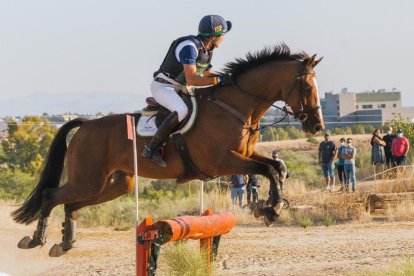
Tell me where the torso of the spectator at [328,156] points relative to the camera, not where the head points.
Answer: toward the camera

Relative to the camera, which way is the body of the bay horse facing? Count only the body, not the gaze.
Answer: to the viewer's right

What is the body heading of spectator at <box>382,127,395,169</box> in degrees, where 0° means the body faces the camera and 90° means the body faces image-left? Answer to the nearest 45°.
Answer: approximately 0°

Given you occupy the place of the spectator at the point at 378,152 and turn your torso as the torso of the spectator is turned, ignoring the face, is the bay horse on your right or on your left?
on your right

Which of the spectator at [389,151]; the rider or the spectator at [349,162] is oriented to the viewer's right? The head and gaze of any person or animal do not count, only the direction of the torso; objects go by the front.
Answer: the rider

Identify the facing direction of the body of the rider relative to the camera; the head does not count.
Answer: to the viewer's right

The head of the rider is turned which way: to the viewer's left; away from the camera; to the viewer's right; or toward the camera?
to the viewer's right

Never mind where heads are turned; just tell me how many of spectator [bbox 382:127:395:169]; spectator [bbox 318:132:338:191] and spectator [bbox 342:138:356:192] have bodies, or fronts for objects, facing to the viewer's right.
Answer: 0

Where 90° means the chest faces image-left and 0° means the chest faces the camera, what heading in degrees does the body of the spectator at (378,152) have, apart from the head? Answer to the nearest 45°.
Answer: approximately 315°

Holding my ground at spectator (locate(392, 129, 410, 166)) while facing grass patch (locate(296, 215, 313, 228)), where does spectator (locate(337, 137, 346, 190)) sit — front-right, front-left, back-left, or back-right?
front-right

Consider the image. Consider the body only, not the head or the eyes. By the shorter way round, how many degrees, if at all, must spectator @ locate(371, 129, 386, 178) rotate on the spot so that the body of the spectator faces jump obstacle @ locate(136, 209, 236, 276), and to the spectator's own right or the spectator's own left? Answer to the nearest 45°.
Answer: approximately 45° to the spectator's own right
